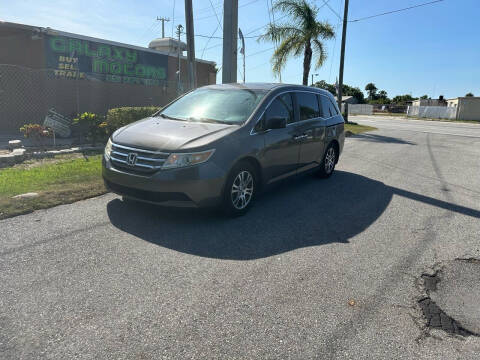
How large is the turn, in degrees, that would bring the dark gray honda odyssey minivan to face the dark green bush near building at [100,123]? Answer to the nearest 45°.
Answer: approximately 90° to its right

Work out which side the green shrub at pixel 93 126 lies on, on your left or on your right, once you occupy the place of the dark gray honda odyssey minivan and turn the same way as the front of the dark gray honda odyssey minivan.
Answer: on your right

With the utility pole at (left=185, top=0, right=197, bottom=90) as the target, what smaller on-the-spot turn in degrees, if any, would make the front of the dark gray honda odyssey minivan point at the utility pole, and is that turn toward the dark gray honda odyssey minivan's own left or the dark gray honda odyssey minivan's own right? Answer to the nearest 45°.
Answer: approximately 135° to the dark gray honda odyssey minivan's own right

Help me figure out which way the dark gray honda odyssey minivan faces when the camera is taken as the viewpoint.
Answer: facing the viewer and to the left of the viewer

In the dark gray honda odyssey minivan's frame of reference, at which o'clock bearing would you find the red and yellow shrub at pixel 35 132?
The red and yellow shrub is roughly at 3 o'clock from the dark gray honda odyssey minivan.

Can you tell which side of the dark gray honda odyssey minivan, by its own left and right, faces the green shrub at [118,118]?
right

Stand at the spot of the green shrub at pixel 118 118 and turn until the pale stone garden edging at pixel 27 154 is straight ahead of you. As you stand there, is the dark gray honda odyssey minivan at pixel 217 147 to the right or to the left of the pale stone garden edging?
left

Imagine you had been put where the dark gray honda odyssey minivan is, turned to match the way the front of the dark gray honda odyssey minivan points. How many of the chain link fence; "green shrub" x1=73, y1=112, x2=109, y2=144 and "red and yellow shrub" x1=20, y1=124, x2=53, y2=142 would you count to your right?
3

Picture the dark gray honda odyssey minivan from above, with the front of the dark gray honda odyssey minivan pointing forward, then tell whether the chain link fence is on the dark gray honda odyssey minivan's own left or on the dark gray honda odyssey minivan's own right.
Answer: on the dark gray honda odyssey minivan's own right

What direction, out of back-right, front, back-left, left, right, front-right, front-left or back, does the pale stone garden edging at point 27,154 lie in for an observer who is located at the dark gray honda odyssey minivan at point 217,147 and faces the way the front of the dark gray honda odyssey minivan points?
right

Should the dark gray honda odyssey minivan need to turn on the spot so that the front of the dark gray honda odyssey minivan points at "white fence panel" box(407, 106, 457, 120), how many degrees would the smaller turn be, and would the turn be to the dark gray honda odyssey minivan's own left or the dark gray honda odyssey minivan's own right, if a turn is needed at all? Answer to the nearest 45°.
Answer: approximately 180°
